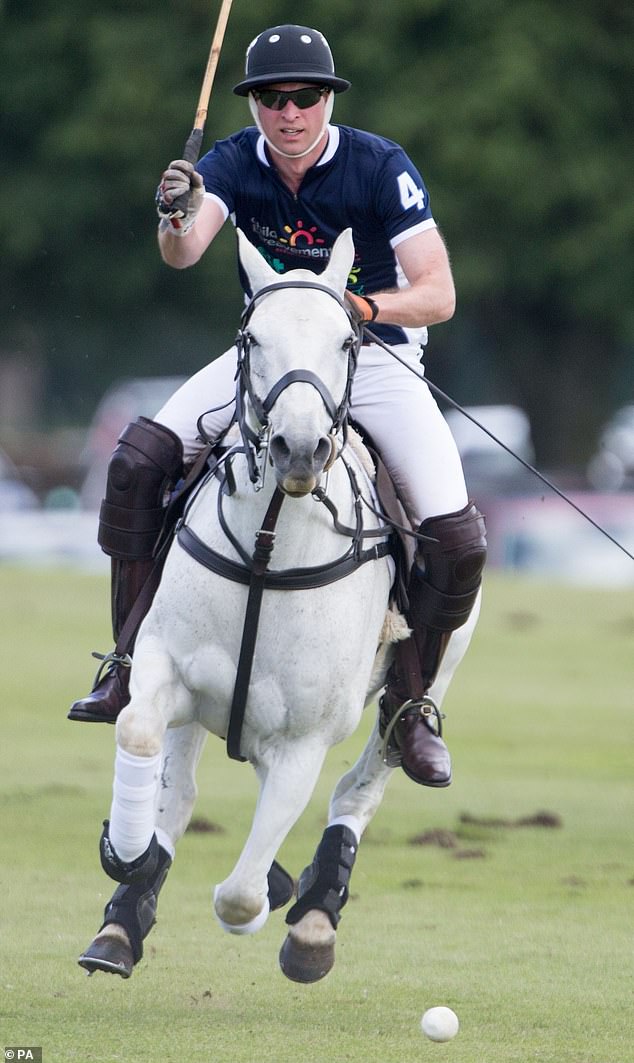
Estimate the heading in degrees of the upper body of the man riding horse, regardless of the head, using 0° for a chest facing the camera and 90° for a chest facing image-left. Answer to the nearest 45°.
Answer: approximately 0°
